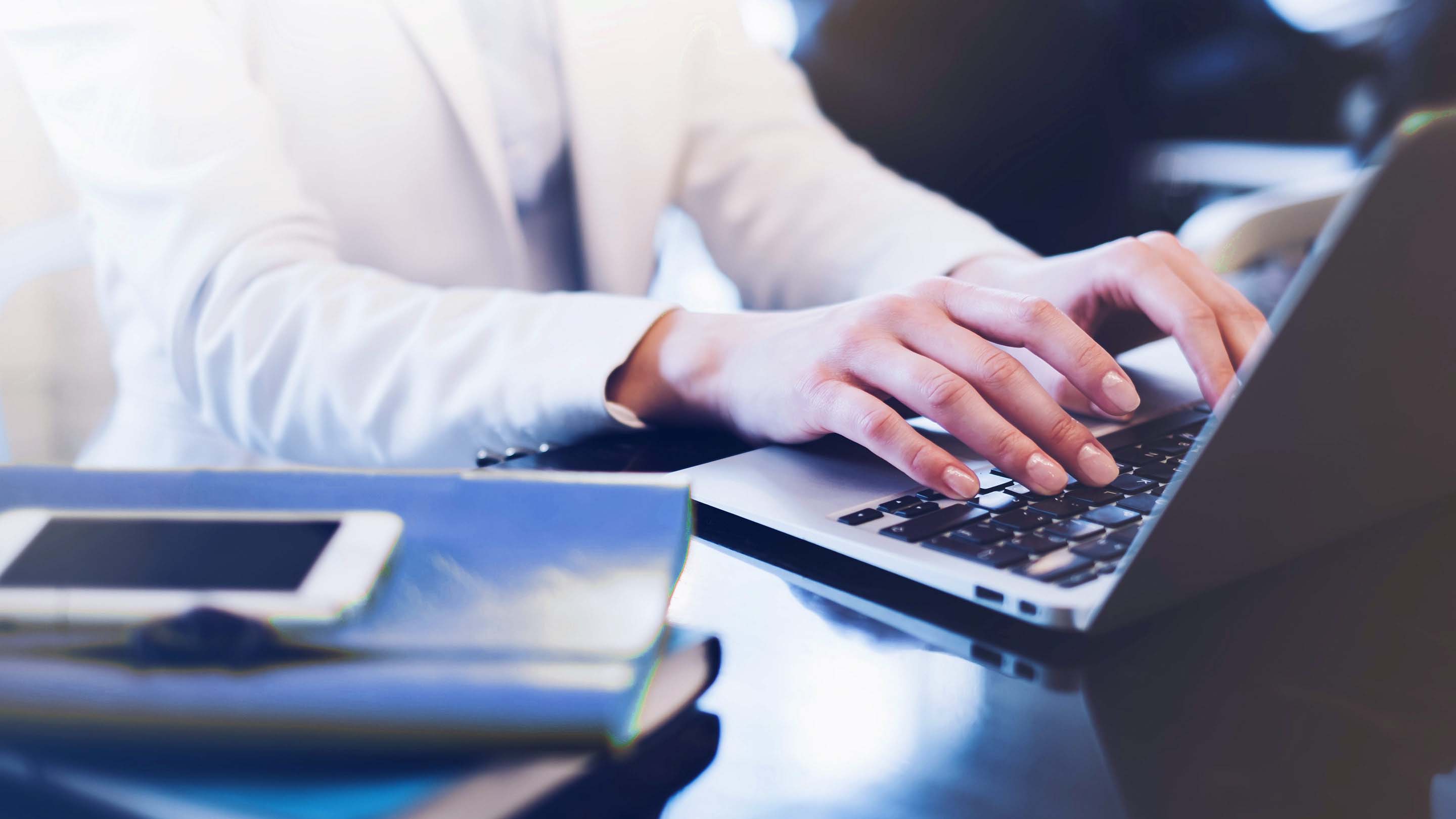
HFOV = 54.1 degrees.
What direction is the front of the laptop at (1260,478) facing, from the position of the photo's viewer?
facing away from the viewer and to the left of the viewer

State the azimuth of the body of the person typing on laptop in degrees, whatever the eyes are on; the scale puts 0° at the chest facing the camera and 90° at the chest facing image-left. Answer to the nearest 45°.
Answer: approximately 315°
